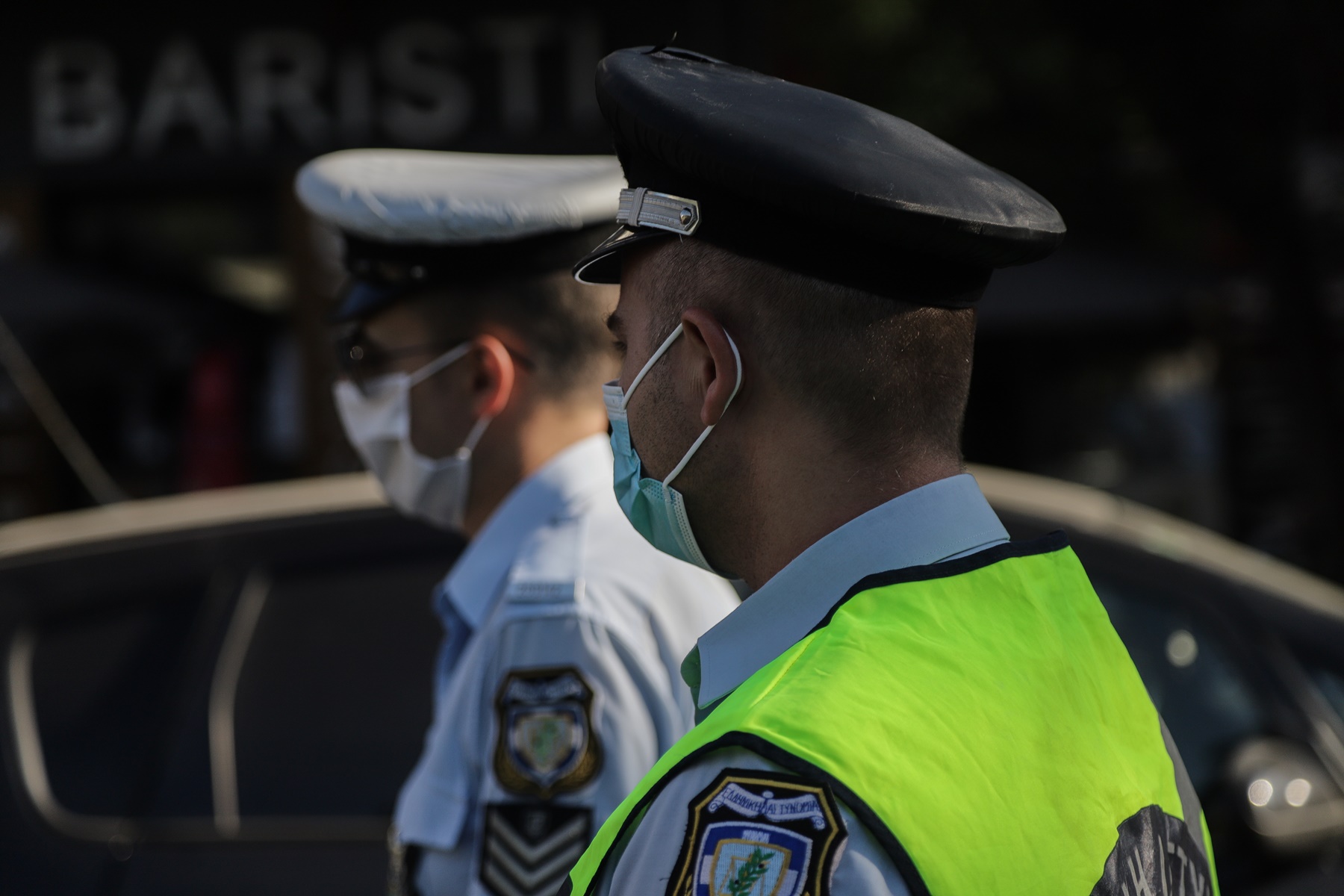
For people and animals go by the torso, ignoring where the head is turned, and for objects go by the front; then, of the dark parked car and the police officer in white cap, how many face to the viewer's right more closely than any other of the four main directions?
1

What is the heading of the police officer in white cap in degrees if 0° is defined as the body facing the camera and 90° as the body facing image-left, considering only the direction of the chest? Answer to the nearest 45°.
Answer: approximately 90°

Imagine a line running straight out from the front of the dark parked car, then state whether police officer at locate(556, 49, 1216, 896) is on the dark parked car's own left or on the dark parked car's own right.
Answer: on the dark parked car's own right

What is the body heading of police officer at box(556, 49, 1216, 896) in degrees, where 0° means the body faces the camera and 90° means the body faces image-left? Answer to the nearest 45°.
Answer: approximately 135°

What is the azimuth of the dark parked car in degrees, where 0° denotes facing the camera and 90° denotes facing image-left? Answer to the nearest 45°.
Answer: approximately 270°

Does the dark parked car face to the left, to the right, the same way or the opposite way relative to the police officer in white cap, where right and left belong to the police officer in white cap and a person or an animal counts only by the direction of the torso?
the opposite way

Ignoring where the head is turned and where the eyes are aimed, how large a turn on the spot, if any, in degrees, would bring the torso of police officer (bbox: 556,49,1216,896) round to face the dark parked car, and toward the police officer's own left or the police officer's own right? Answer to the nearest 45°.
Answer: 0° — they already face it

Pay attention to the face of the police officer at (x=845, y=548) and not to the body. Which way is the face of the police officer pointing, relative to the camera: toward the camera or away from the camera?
away from the camera
